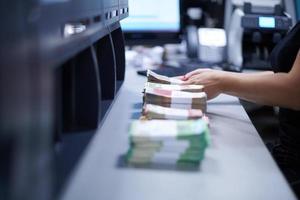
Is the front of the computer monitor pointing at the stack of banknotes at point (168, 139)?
yes

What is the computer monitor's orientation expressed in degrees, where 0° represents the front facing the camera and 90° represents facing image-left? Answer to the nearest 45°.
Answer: approximately 0°

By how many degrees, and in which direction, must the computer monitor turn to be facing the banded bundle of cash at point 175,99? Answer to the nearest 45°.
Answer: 0° — it already faces it

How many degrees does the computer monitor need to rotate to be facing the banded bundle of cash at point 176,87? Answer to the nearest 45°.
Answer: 0° — it already faces it

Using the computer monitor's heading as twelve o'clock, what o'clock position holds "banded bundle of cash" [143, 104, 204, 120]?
The banded bundle of cash is roughly at 12 o'clock from the computer monitor.
